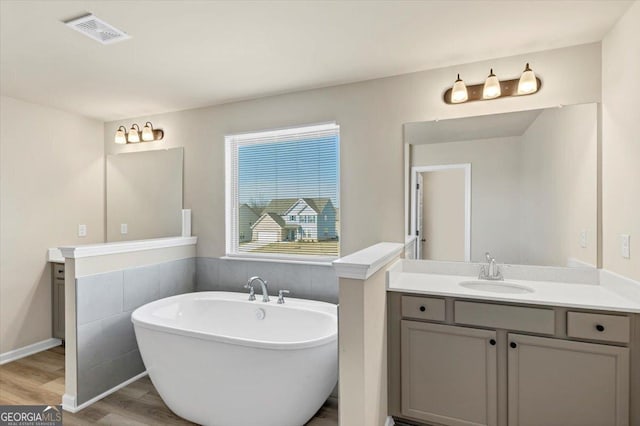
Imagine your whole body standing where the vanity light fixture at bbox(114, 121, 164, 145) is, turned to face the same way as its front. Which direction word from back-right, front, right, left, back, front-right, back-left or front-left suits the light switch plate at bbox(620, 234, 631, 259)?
left

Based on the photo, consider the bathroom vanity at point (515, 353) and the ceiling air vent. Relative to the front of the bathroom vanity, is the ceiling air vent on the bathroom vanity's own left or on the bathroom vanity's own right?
on the bathroom vanity's own right

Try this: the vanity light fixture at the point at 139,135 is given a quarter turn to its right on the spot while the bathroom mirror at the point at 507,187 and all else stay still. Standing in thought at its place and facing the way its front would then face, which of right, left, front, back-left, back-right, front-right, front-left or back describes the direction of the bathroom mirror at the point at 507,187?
back

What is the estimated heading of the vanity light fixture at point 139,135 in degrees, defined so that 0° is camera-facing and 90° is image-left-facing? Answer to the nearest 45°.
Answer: approximately 45°

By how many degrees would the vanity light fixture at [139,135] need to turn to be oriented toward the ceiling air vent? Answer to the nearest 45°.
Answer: approximately 45° to its left

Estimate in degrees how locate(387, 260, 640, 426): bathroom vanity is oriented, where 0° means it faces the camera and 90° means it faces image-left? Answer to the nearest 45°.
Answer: approximately 0°

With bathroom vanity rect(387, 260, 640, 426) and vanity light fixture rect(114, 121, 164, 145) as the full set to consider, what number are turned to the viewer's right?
0

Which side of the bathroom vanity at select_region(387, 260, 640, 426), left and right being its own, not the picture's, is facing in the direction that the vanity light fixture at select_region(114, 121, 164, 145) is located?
right

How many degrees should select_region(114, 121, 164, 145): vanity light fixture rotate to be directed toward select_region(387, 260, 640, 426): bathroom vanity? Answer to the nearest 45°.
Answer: approximately 90° to its left

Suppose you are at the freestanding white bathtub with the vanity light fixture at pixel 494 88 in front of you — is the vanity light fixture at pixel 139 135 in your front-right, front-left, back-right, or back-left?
back-left

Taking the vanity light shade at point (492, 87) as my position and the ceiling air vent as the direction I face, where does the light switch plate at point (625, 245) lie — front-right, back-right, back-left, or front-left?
back-left
